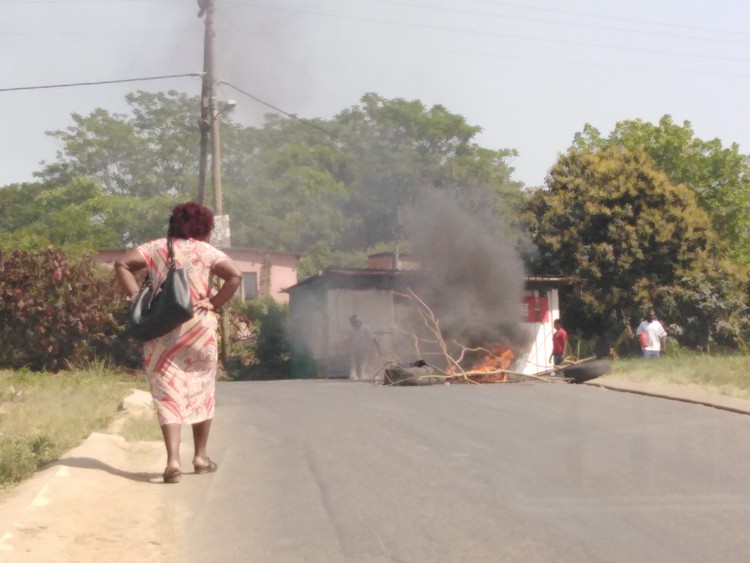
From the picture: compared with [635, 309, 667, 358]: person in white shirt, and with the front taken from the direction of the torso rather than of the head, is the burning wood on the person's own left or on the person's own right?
on the person's own right

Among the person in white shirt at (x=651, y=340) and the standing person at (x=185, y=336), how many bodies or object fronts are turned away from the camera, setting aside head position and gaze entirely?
1

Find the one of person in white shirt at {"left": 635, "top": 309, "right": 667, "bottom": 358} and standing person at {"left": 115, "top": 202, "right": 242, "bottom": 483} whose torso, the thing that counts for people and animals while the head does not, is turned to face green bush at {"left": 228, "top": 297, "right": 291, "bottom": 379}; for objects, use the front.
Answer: the standing person

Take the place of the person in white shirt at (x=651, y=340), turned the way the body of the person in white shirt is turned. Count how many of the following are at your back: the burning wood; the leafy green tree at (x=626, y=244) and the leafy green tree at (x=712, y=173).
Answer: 2

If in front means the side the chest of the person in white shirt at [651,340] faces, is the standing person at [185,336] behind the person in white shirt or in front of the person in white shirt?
in front

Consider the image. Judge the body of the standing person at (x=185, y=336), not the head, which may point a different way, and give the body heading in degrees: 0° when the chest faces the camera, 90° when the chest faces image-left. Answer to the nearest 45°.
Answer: approximately 180°

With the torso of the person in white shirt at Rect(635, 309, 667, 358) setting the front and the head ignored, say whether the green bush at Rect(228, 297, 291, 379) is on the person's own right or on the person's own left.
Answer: on the person's own right

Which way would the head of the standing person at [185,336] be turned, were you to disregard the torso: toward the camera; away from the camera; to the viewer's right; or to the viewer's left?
away from the camera

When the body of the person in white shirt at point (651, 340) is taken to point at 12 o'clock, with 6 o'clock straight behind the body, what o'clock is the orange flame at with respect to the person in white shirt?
The orange flame is roughly at 2 o'clock from the person in white shirt.

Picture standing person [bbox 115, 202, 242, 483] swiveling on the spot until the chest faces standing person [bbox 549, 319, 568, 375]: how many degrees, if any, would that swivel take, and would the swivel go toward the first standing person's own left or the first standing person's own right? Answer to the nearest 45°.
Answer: approximately 45° to the first standing person's own right

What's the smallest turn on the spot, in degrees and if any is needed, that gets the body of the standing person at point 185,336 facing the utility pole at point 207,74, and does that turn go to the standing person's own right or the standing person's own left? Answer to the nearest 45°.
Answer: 0° — they already face it

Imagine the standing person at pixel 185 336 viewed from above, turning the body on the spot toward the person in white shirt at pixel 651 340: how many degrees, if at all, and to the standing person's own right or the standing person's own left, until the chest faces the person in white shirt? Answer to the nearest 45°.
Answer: approximately 45° to the standing person's own right

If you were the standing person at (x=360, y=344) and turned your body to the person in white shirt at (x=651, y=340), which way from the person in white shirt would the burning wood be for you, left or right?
right

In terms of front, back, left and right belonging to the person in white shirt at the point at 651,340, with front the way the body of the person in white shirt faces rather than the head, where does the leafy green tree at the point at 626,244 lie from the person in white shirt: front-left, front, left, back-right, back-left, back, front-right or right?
back

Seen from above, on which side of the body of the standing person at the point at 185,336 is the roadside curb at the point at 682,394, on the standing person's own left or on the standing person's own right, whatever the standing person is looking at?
on the standing person's own right
